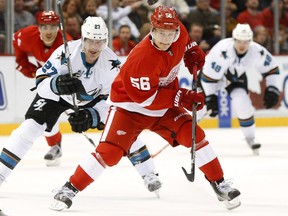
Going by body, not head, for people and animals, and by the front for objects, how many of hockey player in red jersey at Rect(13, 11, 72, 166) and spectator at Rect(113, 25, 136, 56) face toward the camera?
2

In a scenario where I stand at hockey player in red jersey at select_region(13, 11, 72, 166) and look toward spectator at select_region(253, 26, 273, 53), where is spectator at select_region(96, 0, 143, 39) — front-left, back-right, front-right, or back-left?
front-left

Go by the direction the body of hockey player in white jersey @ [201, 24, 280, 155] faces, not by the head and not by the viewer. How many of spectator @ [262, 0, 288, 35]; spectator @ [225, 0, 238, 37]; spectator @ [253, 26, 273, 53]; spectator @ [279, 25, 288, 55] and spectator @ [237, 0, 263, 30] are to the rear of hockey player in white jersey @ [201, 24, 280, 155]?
5

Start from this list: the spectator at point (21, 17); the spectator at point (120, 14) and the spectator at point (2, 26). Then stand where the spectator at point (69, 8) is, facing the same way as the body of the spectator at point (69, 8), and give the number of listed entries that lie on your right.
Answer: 2

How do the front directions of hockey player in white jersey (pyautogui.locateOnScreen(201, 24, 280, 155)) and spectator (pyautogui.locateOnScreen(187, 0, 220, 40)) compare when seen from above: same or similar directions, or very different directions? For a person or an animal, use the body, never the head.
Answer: same or similar directions

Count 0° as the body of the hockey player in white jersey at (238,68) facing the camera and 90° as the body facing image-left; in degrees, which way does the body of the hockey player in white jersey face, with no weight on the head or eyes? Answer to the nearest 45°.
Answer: approximately 0°

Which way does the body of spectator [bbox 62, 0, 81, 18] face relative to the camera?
toward the camera

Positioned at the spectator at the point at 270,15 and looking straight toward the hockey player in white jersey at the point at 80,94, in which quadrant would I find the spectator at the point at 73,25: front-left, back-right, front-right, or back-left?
front-right

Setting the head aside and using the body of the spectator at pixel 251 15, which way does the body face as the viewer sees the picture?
toward the camera
